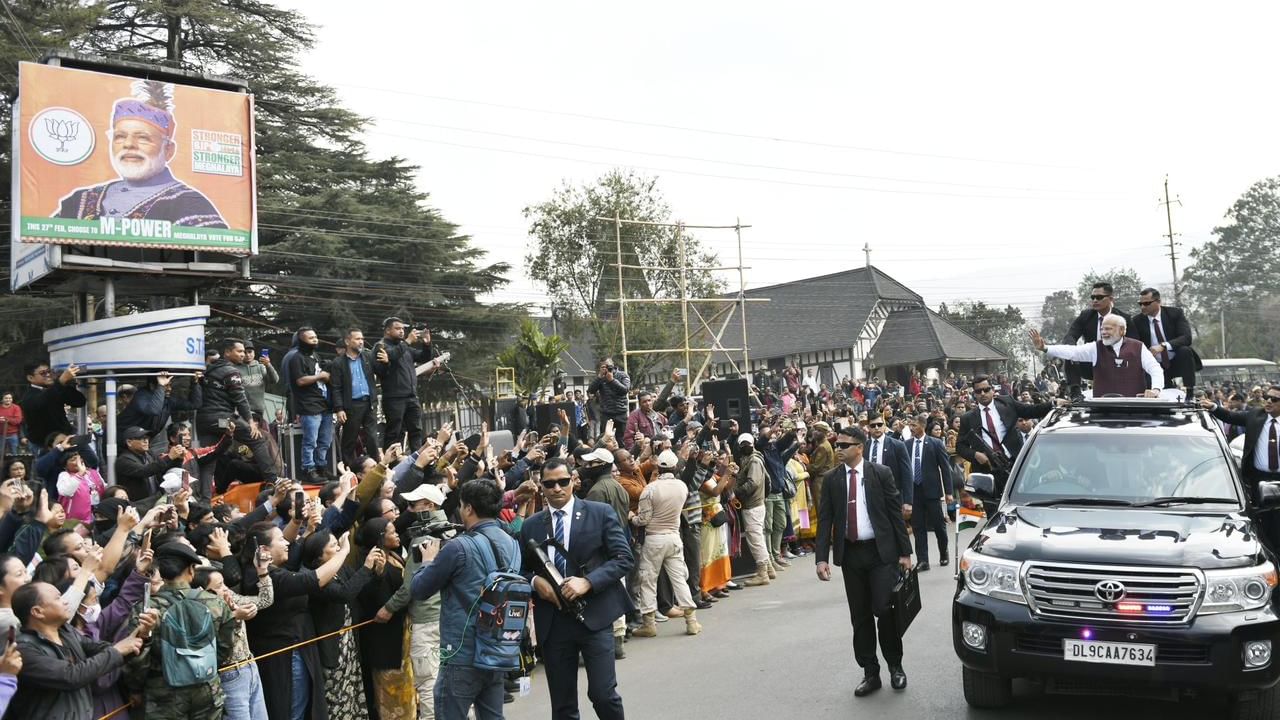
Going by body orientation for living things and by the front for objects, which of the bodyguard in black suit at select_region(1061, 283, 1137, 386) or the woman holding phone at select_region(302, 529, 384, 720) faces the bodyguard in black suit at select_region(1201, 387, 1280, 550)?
the woman holding phone

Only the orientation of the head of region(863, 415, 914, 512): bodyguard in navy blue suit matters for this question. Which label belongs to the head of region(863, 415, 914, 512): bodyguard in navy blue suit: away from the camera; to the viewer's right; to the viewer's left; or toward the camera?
toward the camera

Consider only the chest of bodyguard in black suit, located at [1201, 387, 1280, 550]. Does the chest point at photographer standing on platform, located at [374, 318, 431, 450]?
no

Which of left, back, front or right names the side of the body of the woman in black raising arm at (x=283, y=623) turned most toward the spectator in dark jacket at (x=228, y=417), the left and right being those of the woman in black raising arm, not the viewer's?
left

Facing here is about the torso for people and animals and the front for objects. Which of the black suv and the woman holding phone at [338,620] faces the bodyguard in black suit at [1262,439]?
the woman holding phone

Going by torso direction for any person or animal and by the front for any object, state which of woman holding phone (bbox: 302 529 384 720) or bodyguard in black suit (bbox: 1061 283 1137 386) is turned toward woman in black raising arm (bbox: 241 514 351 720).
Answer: the bodyguard in black suit

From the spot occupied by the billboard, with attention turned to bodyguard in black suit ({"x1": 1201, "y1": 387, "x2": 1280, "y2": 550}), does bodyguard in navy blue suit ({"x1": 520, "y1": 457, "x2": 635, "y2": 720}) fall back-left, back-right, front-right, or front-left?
front-right

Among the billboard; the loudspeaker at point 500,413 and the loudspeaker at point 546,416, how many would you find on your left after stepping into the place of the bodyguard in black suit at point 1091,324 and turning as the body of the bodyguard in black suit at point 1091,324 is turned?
0

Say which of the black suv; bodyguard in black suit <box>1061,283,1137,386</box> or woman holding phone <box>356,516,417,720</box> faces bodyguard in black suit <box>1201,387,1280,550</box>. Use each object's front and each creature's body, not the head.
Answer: the woman holding phone

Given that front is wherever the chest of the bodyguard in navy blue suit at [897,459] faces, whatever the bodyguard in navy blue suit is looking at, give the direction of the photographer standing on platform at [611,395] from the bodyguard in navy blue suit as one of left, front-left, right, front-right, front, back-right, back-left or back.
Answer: back-right

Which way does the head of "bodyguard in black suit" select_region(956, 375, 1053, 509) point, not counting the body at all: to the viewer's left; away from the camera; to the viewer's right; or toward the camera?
toward the camera

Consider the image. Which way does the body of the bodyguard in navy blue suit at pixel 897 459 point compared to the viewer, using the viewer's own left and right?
facing the viewer

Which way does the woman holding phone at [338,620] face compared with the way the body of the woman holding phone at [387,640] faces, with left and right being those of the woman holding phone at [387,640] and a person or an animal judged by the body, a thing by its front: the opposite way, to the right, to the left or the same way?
the same way

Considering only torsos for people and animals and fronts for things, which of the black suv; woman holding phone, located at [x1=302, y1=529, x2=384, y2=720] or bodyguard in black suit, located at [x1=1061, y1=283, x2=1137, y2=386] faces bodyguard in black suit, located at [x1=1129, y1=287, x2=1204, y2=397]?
the woman holding phone

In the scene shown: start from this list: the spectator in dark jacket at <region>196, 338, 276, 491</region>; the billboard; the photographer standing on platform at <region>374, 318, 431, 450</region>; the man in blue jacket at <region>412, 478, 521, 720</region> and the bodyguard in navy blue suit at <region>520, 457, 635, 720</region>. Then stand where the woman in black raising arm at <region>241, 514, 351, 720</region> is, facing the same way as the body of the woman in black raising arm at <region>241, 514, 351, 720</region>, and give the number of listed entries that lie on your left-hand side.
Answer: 3

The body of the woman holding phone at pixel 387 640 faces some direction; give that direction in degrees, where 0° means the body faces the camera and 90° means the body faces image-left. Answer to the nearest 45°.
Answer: approximately 270°

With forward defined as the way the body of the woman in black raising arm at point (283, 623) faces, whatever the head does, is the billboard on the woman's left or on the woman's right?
on the woman's left

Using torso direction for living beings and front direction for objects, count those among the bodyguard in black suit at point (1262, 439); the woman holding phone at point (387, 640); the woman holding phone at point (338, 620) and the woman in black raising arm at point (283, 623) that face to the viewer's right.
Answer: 3

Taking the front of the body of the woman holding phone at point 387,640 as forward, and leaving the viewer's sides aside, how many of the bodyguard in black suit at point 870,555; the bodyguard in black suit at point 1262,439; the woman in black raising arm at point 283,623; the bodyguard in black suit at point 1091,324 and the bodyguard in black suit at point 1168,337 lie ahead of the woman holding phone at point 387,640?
4

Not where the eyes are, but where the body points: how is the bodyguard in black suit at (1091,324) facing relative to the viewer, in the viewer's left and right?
facing the viewer and to the left of the viewer

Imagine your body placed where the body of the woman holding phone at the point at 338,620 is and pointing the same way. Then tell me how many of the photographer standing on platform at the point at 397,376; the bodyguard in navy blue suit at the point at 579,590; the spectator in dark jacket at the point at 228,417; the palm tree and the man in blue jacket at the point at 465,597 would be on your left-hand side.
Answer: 3

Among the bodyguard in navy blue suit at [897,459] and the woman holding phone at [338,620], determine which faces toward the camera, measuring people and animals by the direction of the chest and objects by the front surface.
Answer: the bodyguard in navy blue suit
